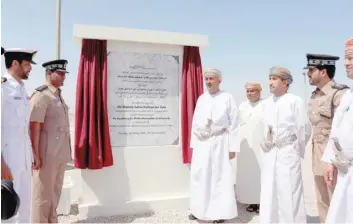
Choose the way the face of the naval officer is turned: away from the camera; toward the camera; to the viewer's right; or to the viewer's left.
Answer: to the viewer's right

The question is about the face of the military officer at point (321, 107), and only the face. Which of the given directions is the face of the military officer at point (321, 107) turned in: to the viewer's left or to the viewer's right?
to the viewer's left

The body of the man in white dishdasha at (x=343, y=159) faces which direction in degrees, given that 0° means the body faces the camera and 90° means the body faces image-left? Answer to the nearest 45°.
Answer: approximately 45°

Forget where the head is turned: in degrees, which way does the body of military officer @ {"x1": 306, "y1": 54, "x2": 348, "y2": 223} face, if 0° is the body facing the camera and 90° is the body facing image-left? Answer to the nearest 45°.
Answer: approximately 45°

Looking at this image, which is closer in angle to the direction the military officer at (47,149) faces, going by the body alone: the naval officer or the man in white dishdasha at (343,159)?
the man in white dishdasha

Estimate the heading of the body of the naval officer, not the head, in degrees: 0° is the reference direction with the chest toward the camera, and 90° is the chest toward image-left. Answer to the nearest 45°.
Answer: approximately 315°

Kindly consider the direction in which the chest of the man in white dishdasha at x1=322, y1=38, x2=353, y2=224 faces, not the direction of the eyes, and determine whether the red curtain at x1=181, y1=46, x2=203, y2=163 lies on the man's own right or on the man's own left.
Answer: on the man's own right
